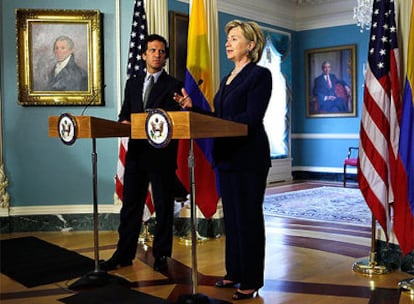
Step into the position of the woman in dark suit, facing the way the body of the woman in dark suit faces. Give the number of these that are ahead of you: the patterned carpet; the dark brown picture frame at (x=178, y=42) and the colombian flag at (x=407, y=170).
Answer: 0

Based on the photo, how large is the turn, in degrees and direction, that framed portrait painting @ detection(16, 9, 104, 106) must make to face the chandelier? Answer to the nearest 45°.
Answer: approximately 90° to its left

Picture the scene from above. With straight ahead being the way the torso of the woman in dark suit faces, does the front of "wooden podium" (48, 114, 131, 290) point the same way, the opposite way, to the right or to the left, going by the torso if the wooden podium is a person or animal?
the same way

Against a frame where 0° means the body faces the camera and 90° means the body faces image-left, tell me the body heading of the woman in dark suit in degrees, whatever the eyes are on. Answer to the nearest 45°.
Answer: approximately 45°

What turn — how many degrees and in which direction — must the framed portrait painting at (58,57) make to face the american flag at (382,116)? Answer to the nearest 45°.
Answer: approximately 45° to its left

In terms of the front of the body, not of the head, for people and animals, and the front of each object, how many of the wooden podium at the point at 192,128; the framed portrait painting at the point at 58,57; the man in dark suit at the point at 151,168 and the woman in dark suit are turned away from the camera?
0

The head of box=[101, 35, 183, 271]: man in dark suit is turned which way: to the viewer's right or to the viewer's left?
to the viewer's right

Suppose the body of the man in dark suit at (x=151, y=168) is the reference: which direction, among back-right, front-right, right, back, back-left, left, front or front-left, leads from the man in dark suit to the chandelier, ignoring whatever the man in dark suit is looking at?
back

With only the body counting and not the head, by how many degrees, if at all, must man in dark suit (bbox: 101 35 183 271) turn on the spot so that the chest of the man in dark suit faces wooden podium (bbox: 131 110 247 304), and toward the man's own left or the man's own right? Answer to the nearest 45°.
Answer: approximately 45° to the man's own left

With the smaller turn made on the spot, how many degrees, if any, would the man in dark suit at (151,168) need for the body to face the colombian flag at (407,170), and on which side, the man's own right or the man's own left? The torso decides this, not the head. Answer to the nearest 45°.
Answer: approximately 135° to the man's own left

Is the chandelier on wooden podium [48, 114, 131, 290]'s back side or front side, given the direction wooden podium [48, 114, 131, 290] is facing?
on the back side

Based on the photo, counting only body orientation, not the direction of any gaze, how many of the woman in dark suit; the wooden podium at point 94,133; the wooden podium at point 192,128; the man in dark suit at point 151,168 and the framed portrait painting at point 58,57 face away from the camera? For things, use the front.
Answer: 0

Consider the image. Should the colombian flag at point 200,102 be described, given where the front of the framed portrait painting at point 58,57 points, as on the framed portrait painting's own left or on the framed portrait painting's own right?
on the framed portrait painting's own left

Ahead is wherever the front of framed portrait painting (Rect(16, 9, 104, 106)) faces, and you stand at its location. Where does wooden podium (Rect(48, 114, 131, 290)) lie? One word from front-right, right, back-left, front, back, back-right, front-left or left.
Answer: front

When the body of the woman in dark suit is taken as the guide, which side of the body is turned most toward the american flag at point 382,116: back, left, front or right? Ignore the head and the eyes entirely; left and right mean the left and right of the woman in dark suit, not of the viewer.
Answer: back

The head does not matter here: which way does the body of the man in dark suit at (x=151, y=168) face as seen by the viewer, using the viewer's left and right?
facing the viewer and to the left of the viewer
